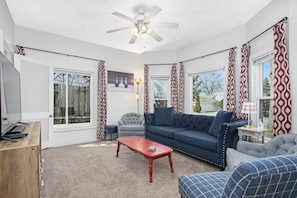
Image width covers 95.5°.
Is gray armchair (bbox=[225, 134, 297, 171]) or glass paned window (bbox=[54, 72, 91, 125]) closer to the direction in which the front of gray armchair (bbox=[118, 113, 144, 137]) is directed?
the gray armchair

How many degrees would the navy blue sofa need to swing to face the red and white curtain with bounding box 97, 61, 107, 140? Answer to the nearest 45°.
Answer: approximately 45° to its right

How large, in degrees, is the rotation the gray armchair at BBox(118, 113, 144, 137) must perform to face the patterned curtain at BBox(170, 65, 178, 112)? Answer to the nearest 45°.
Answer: approximately 90° to its left

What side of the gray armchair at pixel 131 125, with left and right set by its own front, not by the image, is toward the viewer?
front

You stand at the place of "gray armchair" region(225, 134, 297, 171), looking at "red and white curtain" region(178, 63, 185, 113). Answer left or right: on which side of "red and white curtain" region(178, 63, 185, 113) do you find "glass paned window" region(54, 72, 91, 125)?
left

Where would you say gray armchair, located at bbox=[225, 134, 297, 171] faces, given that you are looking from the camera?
facing the viewer and to the left of the viewer

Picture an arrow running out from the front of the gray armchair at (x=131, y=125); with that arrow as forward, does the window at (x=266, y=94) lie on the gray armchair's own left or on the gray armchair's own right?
on the gray armchair's own left

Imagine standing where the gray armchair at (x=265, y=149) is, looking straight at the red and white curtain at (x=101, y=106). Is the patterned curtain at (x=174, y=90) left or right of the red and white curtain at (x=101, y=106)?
right

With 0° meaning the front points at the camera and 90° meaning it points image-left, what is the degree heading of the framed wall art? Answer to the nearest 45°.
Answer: approximately 315°

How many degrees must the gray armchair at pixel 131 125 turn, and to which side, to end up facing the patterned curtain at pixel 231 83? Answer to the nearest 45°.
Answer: approximately 45° to its left

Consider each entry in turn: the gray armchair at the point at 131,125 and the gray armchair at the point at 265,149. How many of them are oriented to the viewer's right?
0

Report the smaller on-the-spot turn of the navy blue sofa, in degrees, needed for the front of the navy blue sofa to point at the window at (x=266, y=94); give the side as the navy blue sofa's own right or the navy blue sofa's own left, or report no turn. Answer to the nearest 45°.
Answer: approximately 135° to the navy blue sofa's own left

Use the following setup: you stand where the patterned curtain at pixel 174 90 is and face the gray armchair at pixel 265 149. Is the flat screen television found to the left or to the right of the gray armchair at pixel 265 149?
right

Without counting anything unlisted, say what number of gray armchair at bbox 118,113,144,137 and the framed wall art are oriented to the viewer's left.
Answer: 0

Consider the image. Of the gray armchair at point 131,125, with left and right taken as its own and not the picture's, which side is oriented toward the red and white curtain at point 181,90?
left

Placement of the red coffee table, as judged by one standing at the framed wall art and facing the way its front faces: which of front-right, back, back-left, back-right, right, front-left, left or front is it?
front-right

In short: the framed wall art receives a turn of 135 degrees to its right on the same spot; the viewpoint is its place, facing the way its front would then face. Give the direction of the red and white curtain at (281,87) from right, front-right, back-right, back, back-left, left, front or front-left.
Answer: back-left
